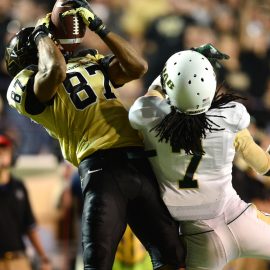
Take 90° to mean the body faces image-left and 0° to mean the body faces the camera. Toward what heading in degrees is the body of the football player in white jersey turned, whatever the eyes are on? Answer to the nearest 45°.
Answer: approximately 180°

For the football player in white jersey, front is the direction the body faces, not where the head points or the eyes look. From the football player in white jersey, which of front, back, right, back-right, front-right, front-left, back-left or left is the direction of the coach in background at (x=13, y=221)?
front-left

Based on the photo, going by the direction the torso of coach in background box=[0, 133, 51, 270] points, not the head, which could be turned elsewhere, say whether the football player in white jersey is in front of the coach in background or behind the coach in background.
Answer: in front

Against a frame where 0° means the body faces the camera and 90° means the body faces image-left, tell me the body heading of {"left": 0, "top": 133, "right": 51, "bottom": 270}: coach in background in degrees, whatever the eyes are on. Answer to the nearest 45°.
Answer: approximately 0°

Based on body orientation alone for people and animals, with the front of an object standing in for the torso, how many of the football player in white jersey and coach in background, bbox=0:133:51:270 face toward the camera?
1

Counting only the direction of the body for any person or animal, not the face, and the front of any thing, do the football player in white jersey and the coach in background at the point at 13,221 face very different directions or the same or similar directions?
very different directions
